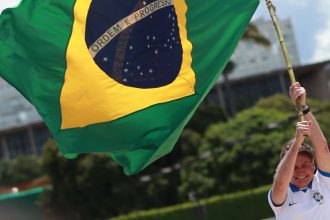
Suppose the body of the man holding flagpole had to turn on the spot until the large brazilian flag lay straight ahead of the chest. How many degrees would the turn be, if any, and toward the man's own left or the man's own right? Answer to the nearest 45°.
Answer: approximately 135° to the man's own right

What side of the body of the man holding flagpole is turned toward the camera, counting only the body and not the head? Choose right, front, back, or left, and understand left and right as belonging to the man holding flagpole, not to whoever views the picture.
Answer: front

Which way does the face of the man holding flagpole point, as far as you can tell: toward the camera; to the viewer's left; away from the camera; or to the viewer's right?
toward the camera

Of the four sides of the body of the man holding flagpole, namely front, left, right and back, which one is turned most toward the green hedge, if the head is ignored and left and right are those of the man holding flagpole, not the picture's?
back
